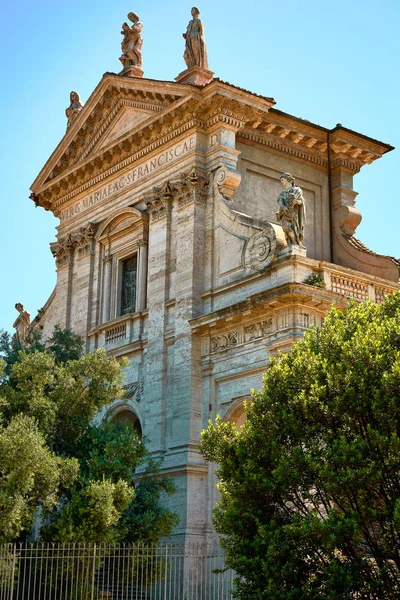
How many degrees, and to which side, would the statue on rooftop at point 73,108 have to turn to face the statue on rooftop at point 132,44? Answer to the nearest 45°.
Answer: approximately 90° to its left

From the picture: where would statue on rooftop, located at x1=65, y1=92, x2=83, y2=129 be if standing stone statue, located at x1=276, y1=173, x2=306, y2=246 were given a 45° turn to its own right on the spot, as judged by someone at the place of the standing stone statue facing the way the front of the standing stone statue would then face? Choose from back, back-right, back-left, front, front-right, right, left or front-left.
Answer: front-right

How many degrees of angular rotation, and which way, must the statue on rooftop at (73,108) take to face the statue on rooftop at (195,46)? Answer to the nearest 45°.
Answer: approximately 90° to its left

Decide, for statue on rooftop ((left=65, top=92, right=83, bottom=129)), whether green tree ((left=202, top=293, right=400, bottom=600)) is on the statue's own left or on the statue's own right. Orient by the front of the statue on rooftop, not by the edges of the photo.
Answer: on the statue's own left
